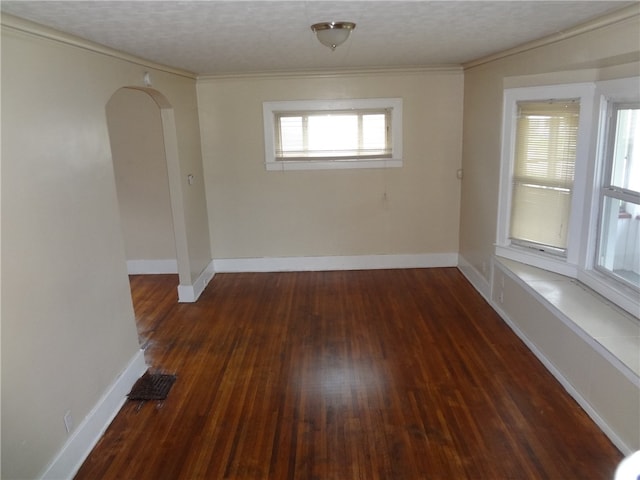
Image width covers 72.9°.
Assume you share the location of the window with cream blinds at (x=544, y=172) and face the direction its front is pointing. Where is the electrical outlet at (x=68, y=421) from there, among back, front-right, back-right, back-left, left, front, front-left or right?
front

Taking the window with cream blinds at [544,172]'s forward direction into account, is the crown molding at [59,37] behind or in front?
in front

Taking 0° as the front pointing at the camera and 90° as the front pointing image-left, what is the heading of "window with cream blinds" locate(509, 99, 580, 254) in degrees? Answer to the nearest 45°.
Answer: approximately 45°

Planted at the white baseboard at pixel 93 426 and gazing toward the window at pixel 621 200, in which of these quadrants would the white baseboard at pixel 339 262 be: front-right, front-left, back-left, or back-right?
front-left

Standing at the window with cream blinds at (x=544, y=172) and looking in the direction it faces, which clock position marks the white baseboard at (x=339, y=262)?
The white baseboard is roughly at 2 o'clock from the window with cream blinds.

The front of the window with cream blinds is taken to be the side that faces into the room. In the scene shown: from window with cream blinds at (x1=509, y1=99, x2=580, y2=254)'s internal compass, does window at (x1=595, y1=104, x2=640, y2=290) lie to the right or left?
on its left

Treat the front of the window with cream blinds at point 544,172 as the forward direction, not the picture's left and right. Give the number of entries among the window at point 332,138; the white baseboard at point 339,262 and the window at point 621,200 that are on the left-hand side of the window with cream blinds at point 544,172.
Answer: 1

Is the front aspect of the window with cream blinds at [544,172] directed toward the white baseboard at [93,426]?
yes

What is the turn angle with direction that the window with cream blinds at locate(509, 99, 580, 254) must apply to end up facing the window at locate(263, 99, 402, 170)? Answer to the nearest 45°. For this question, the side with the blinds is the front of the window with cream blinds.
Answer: approximately 45° to its right

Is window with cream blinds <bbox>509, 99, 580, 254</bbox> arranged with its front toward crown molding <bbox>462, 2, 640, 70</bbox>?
no

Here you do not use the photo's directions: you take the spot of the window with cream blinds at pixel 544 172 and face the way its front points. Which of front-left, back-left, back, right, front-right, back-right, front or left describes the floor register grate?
front
